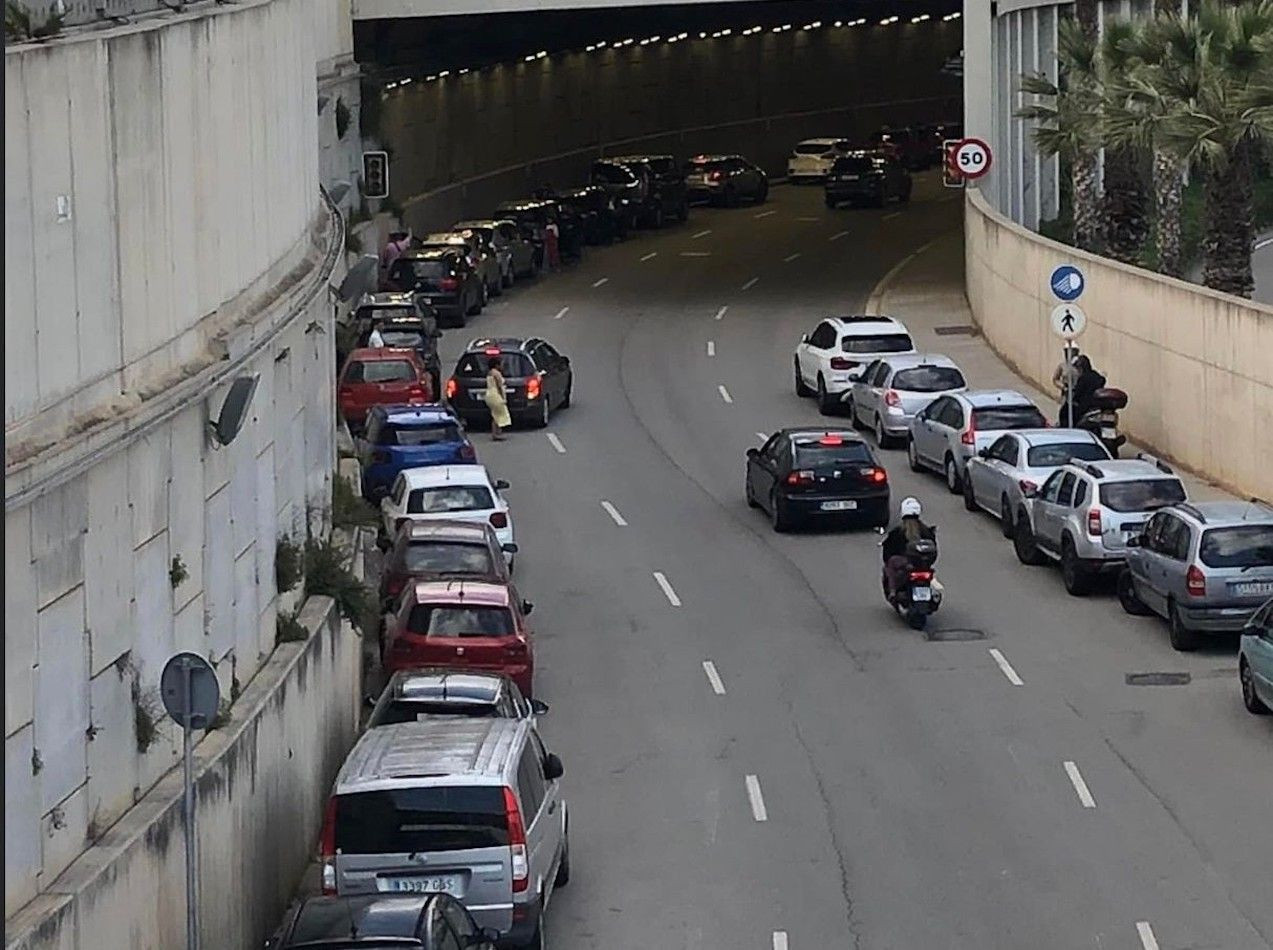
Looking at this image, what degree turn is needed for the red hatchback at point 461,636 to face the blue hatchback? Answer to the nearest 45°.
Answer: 0° — it already faces it

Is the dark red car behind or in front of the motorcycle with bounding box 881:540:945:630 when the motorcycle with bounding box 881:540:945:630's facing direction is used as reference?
in front

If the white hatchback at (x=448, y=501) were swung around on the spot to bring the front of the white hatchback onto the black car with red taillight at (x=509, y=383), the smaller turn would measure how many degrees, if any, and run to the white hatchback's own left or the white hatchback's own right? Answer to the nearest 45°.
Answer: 0° — it already faces it

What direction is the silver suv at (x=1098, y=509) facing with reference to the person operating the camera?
facing away from the viewer and to the left of the viewer

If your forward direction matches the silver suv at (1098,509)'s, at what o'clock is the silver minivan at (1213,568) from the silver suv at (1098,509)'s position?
the silver minivan at (1213,568) is roughly at 7 o'clock from the silver suv at (1098,509).

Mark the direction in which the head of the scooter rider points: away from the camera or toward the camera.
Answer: away from the camera

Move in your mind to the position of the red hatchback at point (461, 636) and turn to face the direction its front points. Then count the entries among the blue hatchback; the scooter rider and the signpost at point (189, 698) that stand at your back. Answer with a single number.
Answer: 1

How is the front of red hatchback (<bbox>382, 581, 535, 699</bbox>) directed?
away from the camera

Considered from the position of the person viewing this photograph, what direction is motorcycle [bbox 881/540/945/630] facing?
facing away from the viewer

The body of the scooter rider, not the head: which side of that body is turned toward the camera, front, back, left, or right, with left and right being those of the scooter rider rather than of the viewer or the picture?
back

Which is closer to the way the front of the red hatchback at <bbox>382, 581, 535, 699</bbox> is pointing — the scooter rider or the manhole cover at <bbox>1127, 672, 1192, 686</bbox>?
the scooter rider

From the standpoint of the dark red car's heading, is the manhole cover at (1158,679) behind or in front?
behind

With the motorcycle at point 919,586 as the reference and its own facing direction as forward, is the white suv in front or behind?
in front

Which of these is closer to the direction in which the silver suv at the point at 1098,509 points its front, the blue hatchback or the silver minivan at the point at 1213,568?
the blue hatchback

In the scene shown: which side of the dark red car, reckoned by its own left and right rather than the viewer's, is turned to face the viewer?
back

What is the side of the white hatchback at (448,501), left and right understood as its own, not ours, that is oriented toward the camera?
back
